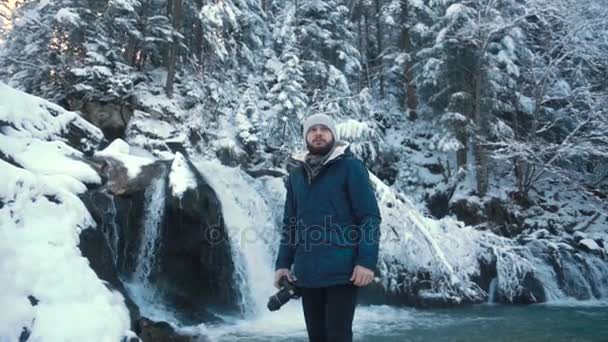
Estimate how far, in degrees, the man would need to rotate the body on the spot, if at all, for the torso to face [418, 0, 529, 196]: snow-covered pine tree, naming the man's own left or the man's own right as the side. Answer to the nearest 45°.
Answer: approximately 135° to the man's own right

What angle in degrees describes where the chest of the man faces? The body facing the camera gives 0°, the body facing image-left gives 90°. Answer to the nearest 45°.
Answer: approximately 45°

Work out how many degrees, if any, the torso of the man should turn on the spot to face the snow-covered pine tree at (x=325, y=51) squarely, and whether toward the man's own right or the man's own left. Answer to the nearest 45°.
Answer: approximately 135° to the man's own right

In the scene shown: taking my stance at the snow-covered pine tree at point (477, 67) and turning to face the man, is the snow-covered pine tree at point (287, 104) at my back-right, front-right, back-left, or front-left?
front-right

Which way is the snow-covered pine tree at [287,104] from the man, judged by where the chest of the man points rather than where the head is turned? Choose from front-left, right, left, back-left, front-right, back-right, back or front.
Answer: back-right
